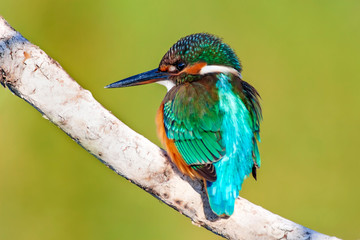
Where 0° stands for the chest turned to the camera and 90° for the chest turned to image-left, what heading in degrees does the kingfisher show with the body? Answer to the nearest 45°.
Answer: approximately 135°
